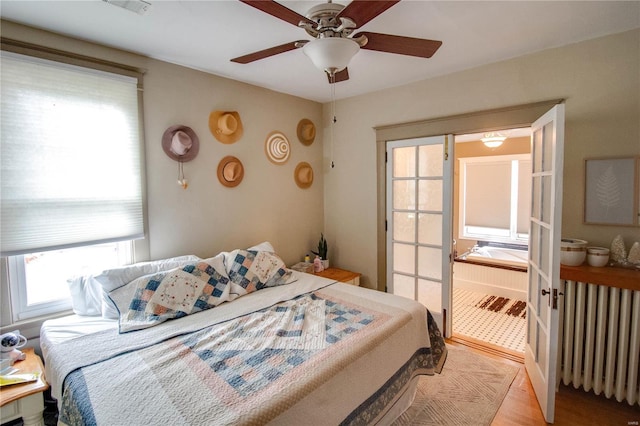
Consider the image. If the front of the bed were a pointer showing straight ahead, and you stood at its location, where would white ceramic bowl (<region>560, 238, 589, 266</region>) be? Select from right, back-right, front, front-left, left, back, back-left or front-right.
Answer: front-left

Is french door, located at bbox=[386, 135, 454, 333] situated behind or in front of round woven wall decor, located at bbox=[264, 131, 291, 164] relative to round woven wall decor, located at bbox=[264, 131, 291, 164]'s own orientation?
in front

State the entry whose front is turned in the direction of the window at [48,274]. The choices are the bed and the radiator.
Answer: the radiator

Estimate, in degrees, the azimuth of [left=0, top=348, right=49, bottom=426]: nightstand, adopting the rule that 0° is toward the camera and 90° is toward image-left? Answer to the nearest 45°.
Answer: approximately 315°

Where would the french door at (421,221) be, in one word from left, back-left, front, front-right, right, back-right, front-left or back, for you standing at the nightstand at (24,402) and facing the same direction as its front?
front-left

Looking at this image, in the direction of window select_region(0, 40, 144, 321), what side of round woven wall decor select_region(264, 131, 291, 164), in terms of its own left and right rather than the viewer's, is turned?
right

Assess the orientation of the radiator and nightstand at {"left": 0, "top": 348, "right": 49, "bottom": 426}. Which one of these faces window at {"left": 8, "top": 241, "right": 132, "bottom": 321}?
the radiator

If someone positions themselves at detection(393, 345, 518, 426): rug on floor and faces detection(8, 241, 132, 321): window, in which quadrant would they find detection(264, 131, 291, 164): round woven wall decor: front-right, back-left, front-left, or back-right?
front-right

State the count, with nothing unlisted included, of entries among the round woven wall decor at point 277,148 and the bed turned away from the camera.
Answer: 0

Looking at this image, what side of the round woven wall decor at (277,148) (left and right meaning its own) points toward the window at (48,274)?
right

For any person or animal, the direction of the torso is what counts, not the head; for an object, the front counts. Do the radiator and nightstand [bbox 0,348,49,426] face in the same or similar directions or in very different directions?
very different directions
